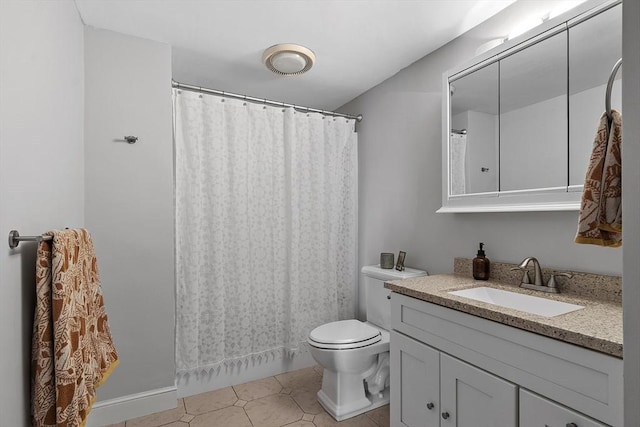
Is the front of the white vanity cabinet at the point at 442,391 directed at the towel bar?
yes

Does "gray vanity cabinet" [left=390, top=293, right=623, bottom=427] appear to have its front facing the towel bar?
yes

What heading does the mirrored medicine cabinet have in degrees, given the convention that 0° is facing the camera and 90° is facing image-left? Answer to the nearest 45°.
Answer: approximately 45°

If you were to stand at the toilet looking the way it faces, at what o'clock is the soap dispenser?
The soap dispenser is roughly at 8 o'clock from the toilet.

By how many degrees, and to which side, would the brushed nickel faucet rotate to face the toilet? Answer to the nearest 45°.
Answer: approximately 45° to its right

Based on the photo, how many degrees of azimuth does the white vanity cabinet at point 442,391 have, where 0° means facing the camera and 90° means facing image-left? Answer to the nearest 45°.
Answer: approximately 45°

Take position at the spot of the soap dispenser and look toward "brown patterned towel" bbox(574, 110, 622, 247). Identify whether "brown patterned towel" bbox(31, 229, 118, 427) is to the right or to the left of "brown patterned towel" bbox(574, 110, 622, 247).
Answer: right

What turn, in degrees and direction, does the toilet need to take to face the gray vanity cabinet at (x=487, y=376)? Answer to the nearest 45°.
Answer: approximately 90° to its left
